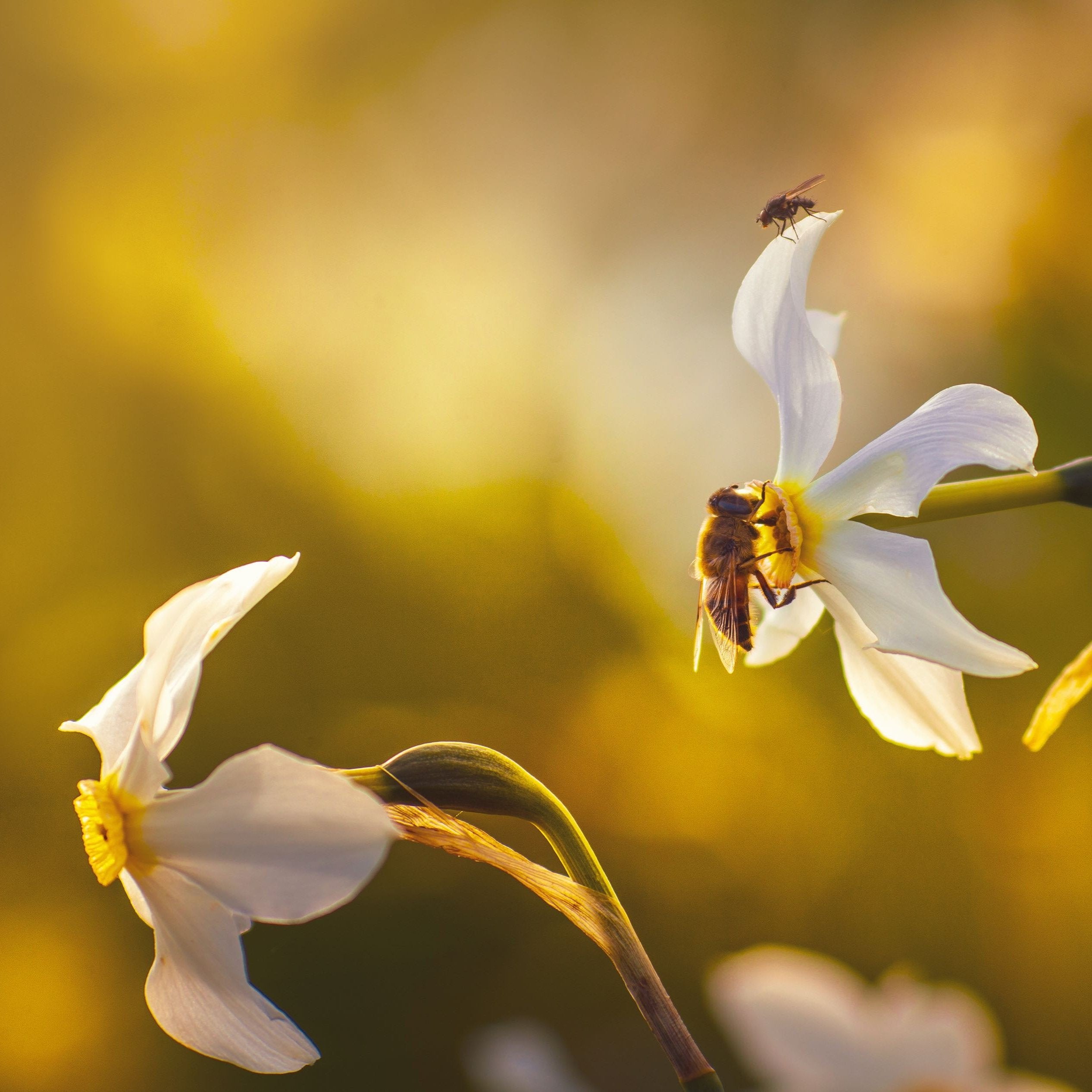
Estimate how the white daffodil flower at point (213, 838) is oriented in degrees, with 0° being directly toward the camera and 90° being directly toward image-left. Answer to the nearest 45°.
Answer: approximately 90°

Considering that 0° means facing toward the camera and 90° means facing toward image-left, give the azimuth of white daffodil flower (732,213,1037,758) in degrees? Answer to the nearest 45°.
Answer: approximately 90°

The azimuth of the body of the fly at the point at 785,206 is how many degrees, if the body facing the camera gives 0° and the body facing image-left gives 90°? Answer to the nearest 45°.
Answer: approximately 90°
